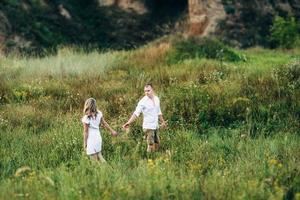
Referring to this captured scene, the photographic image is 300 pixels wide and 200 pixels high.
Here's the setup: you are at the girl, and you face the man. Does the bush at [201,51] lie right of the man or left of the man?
left

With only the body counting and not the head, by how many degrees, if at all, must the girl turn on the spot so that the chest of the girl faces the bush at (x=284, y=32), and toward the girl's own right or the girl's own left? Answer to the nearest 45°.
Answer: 0° — they already face it

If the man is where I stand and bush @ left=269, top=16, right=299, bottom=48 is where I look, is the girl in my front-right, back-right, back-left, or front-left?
back-left

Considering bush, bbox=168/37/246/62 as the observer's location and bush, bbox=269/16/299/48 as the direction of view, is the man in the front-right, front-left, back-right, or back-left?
back-right

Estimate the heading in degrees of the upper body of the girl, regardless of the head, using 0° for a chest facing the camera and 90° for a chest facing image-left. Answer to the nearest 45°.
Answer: approximately 225°
